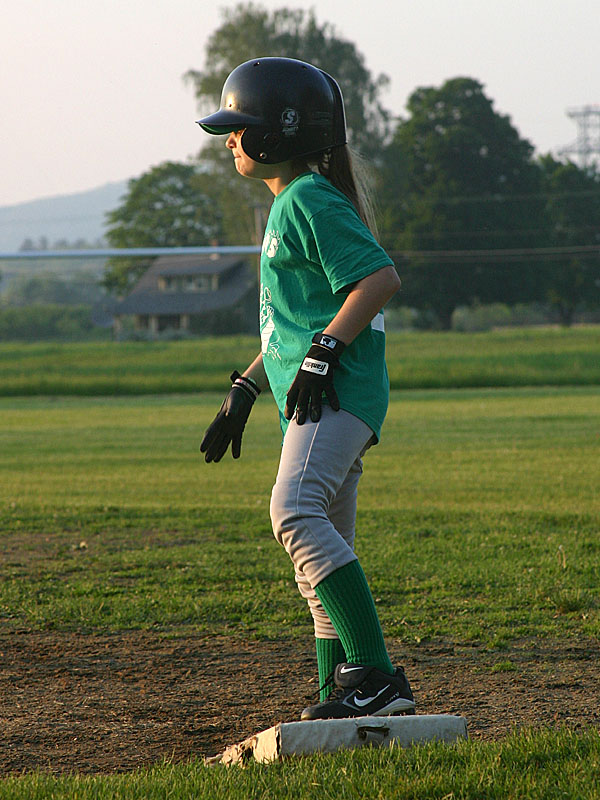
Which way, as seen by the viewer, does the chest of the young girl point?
to the viewer's left

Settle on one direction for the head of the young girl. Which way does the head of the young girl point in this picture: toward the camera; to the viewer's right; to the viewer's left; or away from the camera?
to the viewer's left
